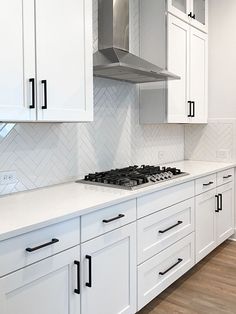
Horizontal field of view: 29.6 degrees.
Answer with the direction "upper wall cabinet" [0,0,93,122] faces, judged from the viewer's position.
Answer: facing the viewer and to the right of the viewer

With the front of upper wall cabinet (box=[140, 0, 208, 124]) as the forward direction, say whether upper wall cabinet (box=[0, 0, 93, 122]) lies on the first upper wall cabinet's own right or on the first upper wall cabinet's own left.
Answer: on the first upper wall cabinet's own right

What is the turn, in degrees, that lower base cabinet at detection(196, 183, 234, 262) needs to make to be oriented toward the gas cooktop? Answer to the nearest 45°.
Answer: approximately 90° to its right

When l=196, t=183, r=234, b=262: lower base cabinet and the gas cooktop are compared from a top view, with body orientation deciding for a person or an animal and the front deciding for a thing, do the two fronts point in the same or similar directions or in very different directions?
same or similar directions

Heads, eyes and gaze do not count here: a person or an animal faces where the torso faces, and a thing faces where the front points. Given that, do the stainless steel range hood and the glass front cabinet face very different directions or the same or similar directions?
same or similar directions

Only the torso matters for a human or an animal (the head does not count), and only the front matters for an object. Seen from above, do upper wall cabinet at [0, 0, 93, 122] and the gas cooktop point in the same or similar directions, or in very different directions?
same or similar directions

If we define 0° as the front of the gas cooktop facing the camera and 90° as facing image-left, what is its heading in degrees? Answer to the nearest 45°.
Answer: approximately 315°

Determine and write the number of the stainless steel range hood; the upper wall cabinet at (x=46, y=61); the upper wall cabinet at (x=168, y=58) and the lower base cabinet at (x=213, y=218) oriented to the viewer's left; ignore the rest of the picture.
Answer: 0
